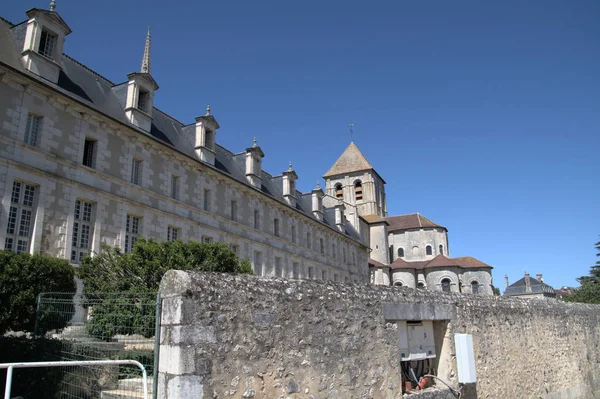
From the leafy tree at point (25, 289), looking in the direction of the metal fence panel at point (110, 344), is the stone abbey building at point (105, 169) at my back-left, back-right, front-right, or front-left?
back-left

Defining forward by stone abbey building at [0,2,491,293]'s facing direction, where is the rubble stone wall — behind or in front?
in front

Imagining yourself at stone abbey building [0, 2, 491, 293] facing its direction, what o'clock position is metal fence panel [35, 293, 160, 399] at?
The metal fence panel is roughly at 1 o'clock from the stone abbey building.
